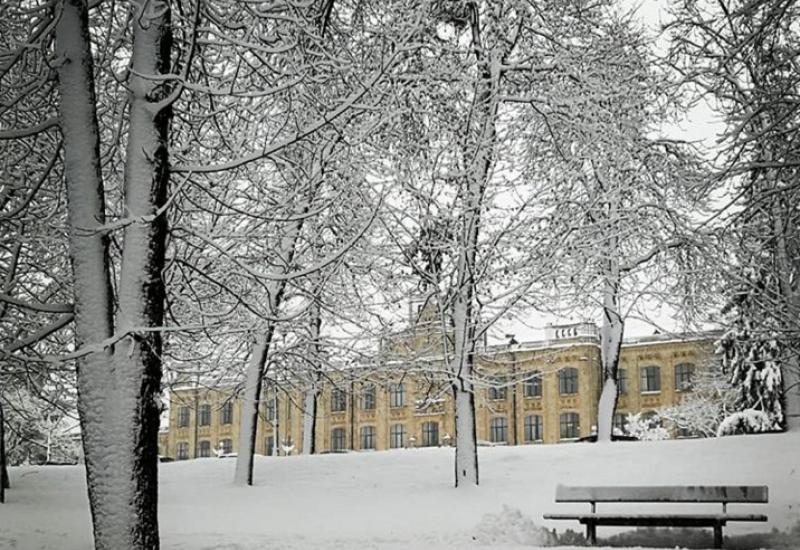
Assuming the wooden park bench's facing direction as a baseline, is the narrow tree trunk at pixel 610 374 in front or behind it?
behind

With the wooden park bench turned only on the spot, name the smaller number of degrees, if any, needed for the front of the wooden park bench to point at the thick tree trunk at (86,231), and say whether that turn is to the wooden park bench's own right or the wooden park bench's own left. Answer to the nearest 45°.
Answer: approximately 45° to the wooden park bench's own right

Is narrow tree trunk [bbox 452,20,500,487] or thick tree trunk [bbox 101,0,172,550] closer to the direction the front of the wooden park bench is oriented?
the thick tree trunk

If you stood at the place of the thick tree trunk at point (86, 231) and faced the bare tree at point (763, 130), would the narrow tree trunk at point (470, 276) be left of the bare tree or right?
left

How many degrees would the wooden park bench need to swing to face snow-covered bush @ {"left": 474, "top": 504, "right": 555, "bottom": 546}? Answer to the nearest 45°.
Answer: approximately 90° to its right

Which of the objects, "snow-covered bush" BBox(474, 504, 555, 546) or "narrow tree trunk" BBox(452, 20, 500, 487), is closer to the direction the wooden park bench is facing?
the snow-covered bush

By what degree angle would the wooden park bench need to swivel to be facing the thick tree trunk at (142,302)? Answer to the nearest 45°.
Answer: approximately 45° to its right
